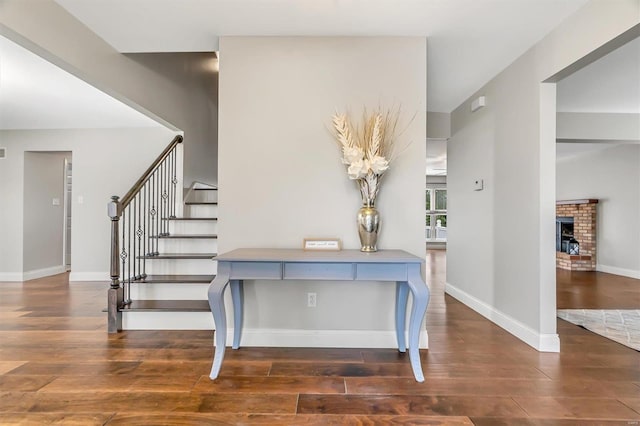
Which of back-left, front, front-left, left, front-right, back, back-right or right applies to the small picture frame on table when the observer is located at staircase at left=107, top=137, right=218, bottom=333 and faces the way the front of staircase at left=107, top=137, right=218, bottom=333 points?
front-left

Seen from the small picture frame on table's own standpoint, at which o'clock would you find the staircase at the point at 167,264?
The staircase is roughly at 4 o'clock from the small picture frame on table.

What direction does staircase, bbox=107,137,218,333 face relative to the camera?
toward the camera

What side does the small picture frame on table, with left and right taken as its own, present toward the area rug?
left

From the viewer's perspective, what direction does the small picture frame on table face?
toward the camera

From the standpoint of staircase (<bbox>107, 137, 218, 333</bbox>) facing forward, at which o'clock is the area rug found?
The area rug is roughly at 10 o'clock from the staircase.

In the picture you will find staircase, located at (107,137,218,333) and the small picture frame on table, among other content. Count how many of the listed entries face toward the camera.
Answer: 2

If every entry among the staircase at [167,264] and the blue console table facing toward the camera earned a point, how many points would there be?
2

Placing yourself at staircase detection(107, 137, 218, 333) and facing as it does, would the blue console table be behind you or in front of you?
in front

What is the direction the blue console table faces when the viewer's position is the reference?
facing the viewer
